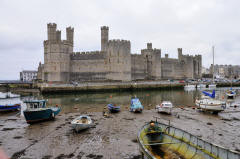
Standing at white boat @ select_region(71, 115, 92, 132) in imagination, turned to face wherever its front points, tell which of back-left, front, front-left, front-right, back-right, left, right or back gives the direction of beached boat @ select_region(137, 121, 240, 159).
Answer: left

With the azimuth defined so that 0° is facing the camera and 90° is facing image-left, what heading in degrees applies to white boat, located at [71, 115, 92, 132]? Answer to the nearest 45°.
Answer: approximately 45°

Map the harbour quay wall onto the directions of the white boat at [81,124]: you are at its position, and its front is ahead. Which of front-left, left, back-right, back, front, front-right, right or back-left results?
back-right

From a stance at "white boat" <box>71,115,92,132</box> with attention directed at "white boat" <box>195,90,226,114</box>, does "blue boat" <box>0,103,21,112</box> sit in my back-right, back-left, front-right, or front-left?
back-left

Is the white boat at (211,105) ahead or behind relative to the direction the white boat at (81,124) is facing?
behind

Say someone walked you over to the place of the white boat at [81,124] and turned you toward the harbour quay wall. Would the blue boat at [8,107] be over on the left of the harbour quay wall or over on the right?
left

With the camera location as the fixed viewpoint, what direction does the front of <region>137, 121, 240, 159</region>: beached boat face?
facing away from the viewer and to the left of the viewer
